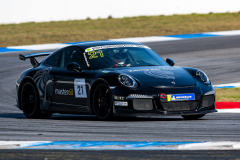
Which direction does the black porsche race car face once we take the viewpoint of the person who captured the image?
facing the viewer and to the right of the viewer
